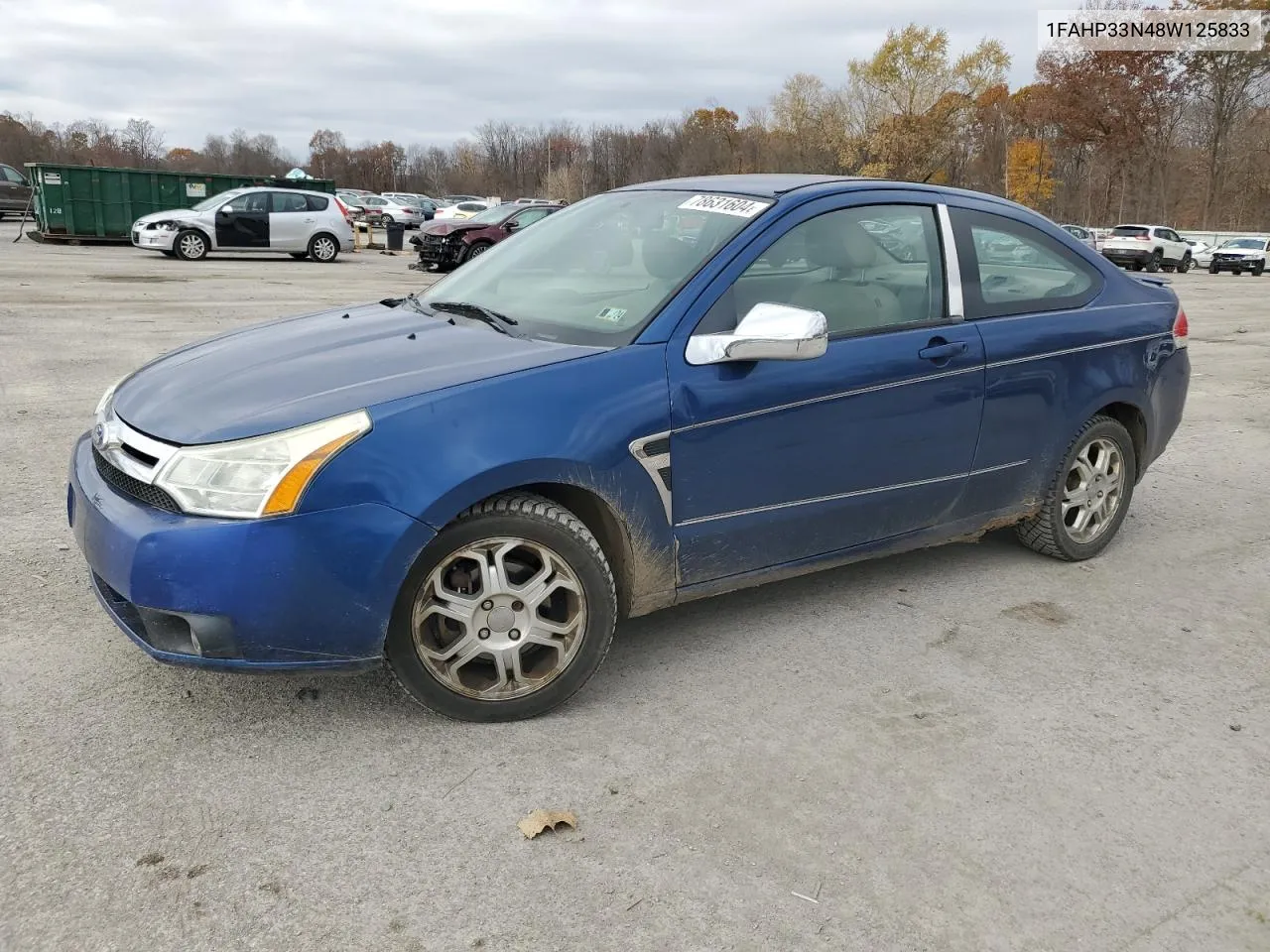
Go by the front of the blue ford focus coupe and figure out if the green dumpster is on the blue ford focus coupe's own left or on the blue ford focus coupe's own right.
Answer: on the blue ford focus coupe's own right

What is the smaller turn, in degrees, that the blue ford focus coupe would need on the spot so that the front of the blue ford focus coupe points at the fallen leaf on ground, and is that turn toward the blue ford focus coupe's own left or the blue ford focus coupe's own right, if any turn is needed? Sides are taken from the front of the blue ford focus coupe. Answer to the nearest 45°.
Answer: approximately 45° to the blue ford focus coupe's own left

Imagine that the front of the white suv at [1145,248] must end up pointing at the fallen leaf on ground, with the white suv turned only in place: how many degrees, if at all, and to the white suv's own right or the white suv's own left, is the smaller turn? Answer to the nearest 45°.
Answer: approximately 135° to the white suv's own right

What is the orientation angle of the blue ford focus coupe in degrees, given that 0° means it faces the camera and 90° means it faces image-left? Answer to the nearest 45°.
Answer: approximately 45°

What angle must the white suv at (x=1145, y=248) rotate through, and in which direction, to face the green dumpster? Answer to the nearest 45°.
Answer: approximately 180°

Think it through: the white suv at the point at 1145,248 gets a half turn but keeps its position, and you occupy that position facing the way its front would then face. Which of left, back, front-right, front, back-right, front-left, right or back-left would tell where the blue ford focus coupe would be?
front-left

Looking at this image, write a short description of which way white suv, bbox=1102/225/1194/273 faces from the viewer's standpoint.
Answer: facing away from the viewer and to the right of the viewer
